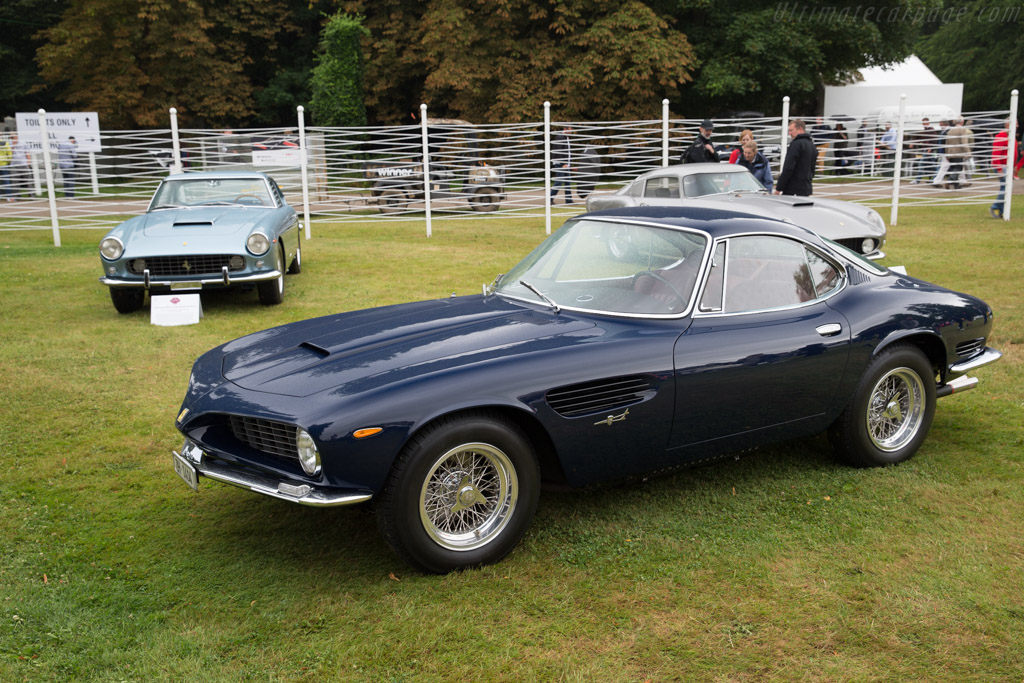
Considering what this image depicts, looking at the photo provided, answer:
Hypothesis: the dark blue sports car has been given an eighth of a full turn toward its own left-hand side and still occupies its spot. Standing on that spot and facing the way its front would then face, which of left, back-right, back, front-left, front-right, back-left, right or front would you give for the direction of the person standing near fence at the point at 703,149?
back

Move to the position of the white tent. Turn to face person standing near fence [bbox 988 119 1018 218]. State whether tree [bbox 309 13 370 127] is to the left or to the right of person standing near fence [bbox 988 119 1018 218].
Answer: right

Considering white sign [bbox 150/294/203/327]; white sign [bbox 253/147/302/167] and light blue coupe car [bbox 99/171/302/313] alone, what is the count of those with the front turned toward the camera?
3

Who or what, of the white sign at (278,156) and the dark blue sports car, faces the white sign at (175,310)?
the white sign at (278,156)

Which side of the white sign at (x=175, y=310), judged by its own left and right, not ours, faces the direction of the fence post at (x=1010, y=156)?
left

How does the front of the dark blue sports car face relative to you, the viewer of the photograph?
facing the viewer and to the left of the viewer

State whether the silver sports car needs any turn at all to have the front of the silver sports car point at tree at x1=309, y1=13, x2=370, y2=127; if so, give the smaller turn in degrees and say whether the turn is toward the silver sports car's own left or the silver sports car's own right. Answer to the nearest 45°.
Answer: approximately 180°

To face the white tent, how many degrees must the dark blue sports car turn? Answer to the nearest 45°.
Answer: approximately 135° to its right

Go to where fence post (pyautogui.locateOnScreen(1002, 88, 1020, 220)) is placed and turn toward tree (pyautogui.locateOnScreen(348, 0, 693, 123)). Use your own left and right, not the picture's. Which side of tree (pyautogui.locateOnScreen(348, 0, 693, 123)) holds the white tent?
right

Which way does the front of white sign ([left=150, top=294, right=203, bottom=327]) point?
toward the camera

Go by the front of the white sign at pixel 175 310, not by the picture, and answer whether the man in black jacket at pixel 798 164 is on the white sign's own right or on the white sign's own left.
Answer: on the white sign's own left

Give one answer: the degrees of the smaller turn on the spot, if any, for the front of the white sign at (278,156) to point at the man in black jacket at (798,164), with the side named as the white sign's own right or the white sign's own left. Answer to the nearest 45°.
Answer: approximately 45° to the white sign's own left

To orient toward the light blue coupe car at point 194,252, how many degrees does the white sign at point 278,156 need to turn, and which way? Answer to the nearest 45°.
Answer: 0° — it already faces it
